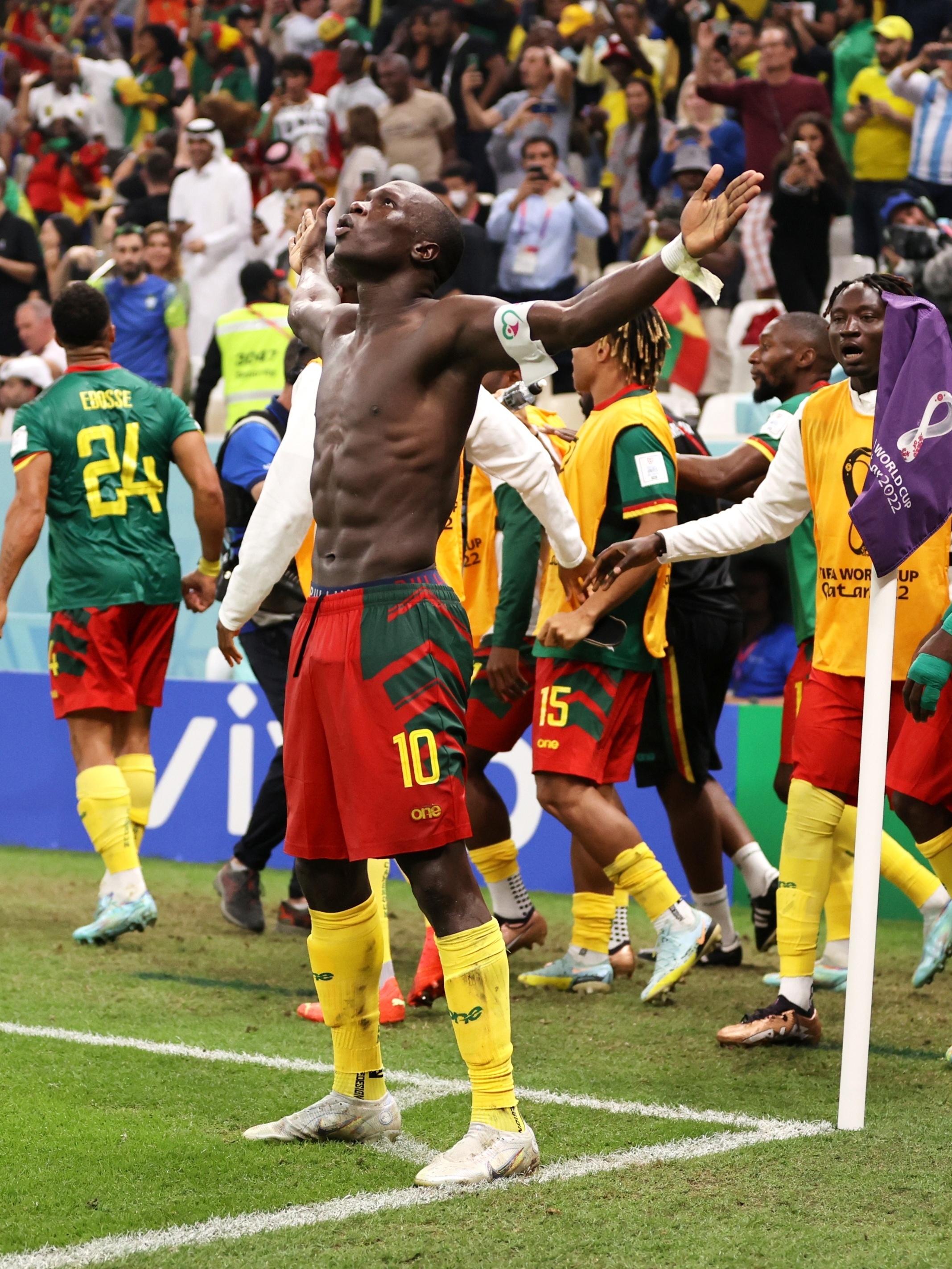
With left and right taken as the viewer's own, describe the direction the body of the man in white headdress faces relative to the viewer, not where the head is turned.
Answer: facing the viewer and to the left of the viewer

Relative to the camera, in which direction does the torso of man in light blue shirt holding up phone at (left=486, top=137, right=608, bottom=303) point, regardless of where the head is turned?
toward the camera

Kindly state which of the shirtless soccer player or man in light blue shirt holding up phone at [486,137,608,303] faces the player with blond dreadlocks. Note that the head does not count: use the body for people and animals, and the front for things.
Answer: the man in light blue shirt holding up phone

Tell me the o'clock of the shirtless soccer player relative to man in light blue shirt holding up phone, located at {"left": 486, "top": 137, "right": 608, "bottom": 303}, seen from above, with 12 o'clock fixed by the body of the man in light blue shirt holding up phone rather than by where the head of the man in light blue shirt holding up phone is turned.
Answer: The shirtless soccer player is roughly at 12 o'clock from the man in light blue shirt holding up phone.

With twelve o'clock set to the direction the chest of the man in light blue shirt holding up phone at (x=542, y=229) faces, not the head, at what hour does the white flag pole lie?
The white flag pole is roughly at 12 o'clock from the man in light blue shirt holding up phone.

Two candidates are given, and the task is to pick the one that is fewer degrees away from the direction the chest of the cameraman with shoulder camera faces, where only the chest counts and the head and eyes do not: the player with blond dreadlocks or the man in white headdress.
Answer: the player with blond dreadlocks

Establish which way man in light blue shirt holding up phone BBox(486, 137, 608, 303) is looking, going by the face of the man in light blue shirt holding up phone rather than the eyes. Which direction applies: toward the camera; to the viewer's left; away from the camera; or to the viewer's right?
toward the camera

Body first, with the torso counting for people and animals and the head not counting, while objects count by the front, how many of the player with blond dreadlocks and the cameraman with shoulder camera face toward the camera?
1

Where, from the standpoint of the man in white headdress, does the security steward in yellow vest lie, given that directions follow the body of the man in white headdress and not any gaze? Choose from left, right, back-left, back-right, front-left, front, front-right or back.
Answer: front-left

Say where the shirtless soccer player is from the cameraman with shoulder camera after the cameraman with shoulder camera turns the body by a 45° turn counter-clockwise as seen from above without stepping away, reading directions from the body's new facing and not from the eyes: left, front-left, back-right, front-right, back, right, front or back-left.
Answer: front-right

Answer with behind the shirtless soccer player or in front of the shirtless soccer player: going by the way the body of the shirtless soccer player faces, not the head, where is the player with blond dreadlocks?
behind

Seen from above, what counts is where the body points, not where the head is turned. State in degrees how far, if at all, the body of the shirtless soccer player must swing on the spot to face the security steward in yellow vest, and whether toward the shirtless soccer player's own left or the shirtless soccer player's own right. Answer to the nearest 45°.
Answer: approximately 135° to the shirtless soccer player's own right

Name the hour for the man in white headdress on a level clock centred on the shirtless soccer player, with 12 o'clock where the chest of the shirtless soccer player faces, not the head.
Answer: The man in white headdress is roughly at 4 o'clock from the shirtless soccer player.

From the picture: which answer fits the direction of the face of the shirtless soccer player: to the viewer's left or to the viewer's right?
to the viewer's left

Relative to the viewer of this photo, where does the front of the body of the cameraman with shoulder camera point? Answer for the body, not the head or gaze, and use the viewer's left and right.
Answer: facing the viewer

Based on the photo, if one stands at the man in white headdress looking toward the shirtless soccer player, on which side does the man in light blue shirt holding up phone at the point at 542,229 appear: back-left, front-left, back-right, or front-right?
front-left
